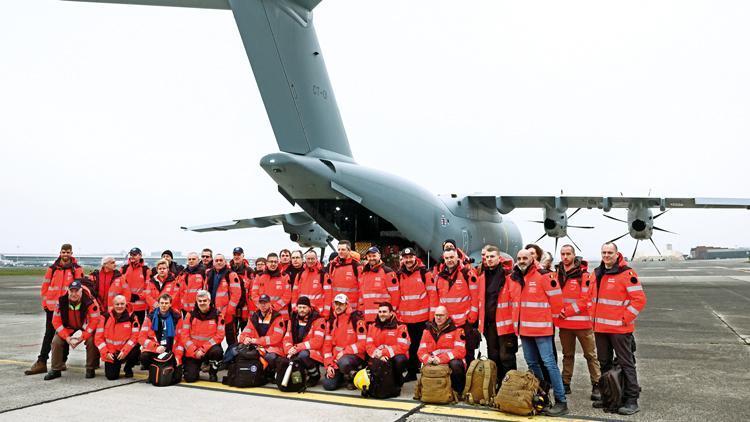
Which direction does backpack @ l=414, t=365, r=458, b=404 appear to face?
toward the camera

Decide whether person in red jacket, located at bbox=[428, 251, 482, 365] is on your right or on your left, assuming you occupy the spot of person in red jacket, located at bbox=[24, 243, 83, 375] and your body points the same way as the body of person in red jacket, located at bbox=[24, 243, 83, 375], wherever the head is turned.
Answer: on your left

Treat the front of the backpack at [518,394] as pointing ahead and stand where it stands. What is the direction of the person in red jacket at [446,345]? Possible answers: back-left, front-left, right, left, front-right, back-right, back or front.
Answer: back-right

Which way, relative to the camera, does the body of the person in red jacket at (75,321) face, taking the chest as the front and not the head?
toward the camera

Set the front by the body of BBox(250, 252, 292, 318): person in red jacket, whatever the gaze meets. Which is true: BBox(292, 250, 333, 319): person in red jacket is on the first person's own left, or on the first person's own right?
on the first person's own left

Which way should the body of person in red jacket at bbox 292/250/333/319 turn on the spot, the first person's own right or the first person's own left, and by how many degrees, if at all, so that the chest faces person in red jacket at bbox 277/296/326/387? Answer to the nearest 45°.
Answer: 0° — they already face them

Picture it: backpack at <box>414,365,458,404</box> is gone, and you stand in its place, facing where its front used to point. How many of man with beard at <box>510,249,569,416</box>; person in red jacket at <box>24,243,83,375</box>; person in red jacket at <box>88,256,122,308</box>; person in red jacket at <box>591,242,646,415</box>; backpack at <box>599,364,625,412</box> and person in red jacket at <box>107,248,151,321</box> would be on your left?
3

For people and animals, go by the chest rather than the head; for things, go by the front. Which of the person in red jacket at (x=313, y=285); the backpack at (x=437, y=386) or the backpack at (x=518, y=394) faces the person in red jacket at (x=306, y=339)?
the person in red jacket at (x=313, y=285)

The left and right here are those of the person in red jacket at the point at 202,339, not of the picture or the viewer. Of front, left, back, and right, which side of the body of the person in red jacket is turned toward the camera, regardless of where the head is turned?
front

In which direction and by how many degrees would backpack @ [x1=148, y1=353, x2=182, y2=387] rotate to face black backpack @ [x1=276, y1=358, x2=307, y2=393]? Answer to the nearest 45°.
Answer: approximately 45° to its left

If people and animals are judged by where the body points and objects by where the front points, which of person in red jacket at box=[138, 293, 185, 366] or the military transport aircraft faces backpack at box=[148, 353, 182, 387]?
the person in red jacket
